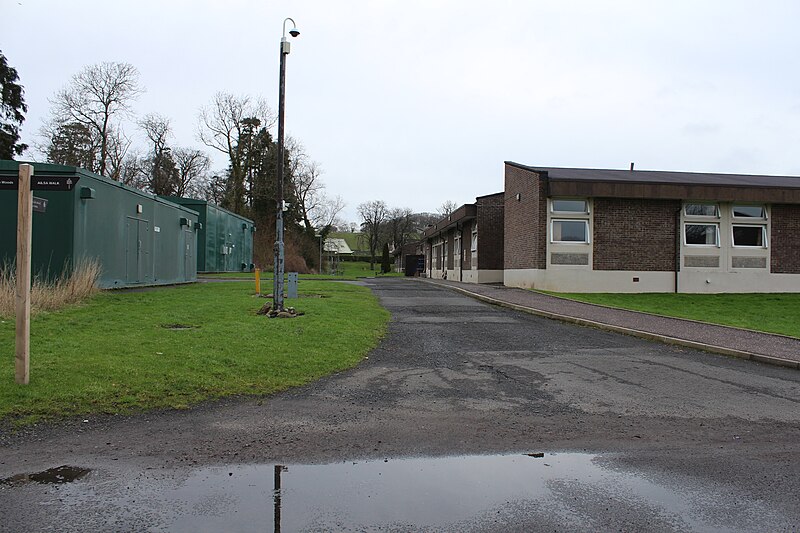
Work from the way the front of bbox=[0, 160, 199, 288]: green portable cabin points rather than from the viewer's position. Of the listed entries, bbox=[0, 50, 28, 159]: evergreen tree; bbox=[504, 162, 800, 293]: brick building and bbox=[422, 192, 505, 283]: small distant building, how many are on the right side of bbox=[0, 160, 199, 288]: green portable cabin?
0

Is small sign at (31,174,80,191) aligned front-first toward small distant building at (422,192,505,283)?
no

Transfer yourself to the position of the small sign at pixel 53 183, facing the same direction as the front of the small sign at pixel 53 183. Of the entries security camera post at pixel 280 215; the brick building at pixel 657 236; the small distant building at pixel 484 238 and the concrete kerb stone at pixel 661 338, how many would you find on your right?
0

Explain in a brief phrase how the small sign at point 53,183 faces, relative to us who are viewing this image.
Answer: facing the viewer

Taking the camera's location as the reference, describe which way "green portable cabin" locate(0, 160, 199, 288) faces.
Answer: facing the viewer and to the right of the viewer

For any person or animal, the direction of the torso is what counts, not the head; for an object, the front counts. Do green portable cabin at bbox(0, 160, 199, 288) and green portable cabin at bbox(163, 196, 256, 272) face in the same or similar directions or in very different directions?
same or similar directions

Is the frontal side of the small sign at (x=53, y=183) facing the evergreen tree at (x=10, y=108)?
no

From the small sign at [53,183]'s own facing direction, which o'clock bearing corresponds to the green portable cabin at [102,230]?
The green portable cabin is roughly at 6 o'clock from the small sign.

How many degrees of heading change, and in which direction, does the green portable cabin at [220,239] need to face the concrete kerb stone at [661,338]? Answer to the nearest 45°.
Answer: approximately 45° to its right

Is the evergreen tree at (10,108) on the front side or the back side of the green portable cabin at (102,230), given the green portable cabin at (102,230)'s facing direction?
on the back side

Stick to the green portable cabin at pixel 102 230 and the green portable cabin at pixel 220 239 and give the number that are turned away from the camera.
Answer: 0

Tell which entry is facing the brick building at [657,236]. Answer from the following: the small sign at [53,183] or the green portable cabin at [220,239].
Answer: the green portable cabin

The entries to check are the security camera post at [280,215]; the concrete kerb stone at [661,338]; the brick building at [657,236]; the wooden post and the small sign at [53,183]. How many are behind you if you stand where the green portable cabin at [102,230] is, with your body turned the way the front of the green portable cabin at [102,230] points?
0

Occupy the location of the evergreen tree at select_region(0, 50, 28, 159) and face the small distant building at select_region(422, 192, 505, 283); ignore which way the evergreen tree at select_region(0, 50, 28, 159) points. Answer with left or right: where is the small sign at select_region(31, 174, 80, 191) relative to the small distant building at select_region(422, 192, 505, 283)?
right

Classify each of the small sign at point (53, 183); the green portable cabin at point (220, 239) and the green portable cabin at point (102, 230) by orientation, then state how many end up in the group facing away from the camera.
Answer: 0

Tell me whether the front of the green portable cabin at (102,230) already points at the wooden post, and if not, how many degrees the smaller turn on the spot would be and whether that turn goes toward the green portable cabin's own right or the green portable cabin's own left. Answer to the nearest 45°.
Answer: approximately 45° to the green portable cabin's own right

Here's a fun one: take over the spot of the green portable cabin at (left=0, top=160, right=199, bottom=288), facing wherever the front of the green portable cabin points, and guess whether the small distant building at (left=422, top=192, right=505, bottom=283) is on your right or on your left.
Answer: on your left

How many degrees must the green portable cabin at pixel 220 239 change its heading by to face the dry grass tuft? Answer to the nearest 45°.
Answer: approximately 45° to its right
